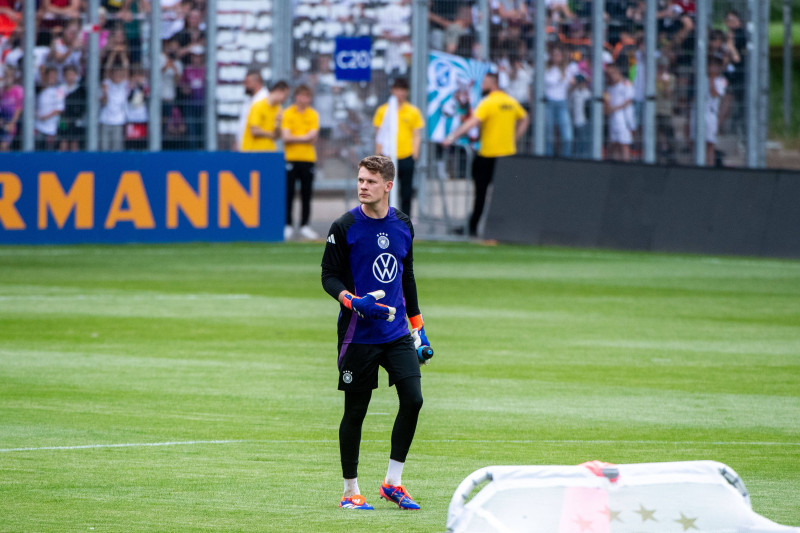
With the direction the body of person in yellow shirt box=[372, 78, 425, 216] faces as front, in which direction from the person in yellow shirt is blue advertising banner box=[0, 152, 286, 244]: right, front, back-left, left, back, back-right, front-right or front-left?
right

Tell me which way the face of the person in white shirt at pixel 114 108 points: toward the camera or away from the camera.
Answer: toward the camera

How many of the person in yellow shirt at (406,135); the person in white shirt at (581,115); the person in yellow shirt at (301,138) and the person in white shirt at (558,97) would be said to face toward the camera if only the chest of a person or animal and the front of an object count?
4

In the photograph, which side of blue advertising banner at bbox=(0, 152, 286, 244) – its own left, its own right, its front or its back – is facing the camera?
front

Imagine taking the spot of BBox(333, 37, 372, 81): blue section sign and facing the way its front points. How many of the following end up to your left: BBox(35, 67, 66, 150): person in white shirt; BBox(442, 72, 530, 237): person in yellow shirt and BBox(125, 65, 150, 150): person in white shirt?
1

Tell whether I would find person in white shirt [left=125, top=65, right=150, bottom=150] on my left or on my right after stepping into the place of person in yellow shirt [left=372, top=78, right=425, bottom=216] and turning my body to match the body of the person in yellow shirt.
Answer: on my right

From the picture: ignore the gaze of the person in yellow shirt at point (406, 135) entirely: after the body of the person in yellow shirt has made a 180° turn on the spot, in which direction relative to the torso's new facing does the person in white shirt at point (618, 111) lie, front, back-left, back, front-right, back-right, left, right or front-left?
front-right

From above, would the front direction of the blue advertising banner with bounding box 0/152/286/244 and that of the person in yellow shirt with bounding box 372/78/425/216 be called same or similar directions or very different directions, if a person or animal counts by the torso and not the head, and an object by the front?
same or similar directions

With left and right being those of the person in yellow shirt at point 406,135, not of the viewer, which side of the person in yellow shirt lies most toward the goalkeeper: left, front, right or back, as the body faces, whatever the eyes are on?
front

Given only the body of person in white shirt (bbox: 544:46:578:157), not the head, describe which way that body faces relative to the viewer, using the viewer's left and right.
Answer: facing the viewer

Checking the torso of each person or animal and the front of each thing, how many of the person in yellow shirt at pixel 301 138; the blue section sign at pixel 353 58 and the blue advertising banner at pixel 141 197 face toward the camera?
3

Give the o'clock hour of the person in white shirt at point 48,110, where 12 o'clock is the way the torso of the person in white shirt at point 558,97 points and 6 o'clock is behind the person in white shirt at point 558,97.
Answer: the person in white shirt at point 48,110 is roughly at 2 o'clock from the person in white shirt at point 558,97.

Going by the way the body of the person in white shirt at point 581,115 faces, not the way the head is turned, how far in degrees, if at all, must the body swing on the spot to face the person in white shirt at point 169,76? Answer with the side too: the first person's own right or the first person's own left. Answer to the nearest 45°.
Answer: approximately 45° to the first person's own right

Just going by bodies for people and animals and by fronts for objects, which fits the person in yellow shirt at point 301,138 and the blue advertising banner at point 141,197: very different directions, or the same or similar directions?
same or similar directions

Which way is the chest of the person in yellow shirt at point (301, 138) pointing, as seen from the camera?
toward the camera
